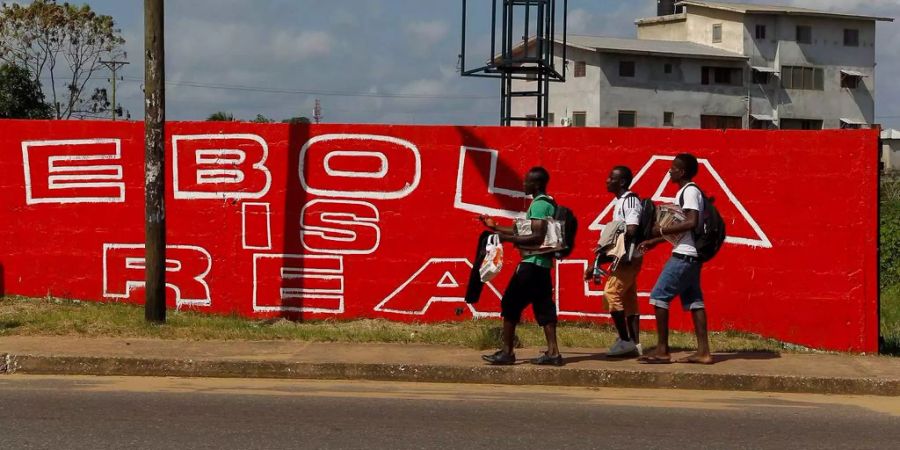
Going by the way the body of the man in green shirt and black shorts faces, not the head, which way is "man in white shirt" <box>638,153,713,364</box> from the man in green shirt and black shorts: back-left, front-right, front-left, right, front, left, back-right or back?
back

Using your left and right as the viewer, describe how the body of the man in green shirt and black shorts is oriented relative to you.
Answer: facing to the left of the viewer

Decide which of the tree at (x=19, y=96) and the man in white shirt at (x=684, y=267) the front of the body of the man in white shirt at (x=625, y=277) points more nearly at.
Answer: the tree

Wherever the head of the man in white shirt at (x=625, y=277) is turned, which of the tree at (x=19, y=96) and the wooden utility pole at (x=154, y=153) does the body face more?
the wooden utility pole

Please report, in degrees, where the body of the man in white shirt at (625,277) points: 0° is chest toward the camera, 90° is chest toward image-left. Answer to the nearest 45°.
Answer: approximately 90°

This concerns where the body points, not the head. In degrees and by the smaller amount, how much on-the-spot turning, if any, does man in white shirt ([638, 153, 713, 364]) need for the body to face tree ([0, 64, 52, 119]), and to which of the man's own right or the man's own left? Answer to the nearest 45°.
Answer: approximately 45° to the man's own right

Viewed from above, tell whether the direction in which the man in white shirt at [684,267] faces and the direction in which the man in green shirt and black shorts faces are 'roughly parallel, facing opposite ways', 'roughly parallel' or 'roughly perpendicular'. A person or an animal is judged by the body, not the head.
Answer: roughly parallel

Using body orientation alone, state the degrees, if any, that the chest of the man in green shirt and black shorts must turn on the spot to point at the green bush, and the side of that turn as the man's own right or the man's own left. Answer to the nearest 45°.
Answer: approximately 135° to the man's own right

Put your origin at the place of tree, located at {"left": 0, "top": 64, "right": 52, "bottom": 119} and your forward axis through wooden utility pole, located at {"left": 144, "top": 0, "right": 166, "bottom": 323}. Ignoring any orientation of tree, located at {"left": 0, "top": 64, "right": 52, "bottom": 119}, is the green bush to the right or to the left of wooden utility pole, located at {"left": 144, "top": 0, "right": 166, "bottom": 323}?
left

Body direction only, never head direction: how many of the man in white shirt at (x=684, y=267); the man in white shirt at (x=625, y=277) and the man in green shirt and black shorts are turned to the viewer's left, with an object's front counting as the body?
3

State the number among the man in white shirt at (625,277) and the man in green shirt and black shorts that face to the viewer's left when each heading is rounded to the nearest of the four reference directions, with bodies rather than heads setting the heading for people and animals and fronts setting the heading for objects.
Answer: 2

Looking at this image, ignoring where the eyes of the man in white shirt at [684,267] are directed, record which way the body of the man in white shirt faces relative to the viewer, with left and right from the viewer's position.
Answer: facing to the left of the viewer

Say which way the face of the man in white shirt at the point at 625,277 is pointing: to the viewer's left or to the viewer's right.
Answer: to the viewer's left

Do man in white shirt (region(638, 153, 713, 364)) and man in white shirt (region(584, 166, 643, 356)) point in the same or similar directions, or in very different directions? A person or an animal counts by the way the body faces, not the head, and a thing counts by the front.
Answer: same or similar directions
